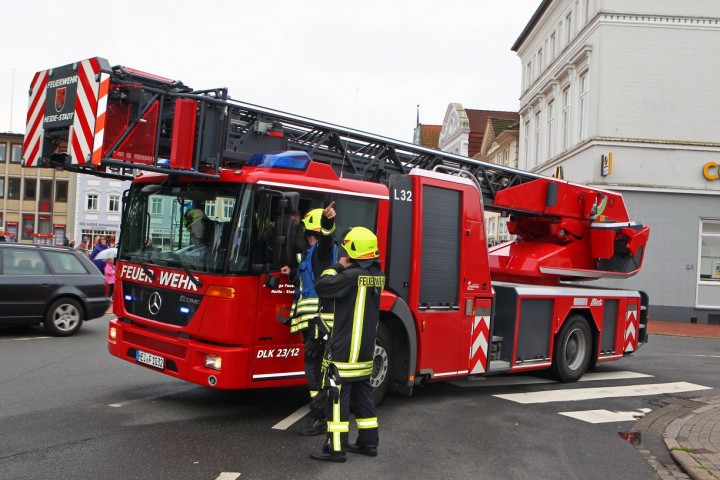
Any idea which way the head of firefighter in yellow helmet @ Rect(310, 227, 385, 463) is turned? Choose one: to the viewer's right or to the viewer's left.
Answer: to the viewer's left

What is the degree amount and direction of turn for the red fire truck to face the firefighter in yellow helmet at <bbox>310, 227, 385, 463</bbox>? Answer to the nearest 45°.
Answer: approximately 90° to its left

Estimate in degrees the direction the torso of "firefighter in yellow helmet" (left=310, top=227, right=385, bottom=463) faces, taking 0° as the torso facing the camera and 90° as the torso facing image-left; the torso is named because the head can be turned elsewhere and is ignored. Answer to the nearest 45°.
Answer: approximately 135°

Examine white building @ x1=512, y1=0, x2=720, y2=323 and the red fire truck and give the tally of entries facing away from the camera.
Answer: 0

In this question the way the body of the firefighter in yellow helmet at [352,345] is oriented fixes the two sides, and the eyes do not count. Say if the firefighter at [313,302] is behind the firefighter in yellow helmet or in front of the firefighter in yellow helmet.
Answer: in front

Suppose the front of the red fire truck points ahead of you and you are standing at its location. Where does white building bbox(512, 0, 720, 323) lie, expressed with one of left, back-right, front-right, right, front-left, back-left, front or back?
back

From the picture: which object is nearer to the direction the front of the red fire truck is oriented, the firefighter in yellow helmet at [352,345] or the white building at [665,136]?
the firefighter in yellow helmet

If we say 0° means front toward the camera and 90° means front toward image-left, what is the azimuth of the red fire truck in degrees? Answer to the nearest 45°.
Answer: approximately 45°
